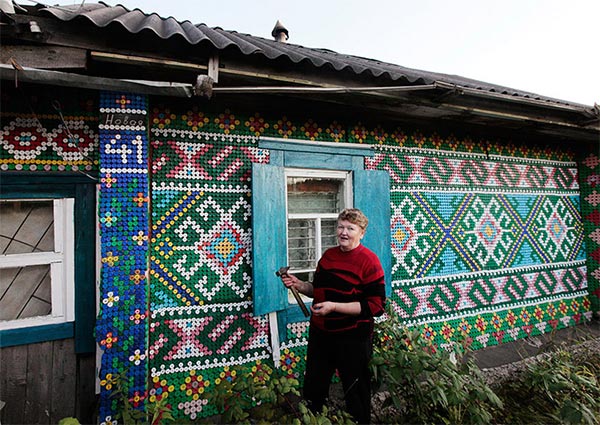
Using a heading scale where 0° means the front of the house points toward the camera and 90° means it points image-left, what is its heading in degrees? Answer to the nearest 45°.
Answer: approximately 315°

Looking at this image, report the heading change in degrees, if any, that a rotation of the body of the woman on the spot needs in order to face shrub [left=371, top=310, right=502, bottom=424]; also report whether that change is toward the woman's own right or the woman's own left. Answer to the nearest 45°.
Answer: approximately 135° to the woman's own left

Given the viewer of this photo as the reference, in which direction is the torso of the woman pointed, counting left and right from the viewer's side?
facing the viewer and to the left of the viewer
